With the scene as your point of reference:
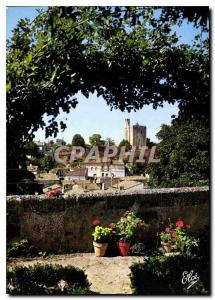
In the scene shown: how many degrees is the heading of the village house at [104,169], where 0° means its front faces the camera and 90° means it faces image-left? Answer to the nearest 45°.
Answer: approximately 0°

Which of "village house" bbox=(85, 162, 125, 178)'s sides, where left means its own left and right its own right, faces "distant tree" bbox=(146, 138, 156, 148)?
back
